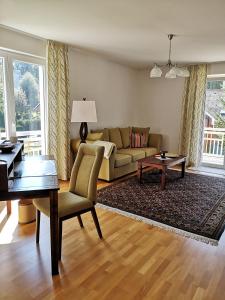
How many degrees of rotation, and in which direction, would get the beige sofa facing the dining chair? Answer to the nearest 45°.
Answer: approximately 45° to its right

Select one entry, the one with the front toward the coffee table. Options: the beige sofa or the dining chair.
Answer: the beige sofa

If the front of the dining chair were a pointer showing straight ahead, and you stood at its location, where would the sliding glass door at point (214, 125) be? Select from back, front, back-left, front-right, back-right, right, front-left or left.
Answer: back

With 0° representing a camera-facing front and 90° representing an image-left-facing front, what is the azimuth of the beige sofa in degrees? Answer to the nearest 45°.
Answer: approximately 315°

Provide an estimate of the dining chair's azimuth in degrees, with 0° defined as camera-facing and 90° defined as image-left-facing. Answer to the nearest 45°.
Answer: approximately 45°

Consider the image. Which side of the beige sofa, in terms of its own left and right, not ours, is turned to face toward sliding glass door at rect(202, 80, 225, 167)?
left

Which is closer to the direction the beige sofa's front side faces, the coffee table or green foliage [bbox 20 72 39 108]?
the coffee table

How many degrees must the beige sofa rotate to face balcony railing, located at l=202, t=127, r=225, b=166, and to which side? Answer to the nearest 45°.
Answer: approximately 90° to its left

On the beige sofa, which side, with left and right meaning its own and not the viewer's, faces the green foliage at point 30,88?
right

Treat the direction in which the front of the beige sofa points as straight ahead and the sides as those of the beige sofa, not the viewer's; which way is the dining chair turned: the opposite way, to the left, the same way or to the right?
to the right
